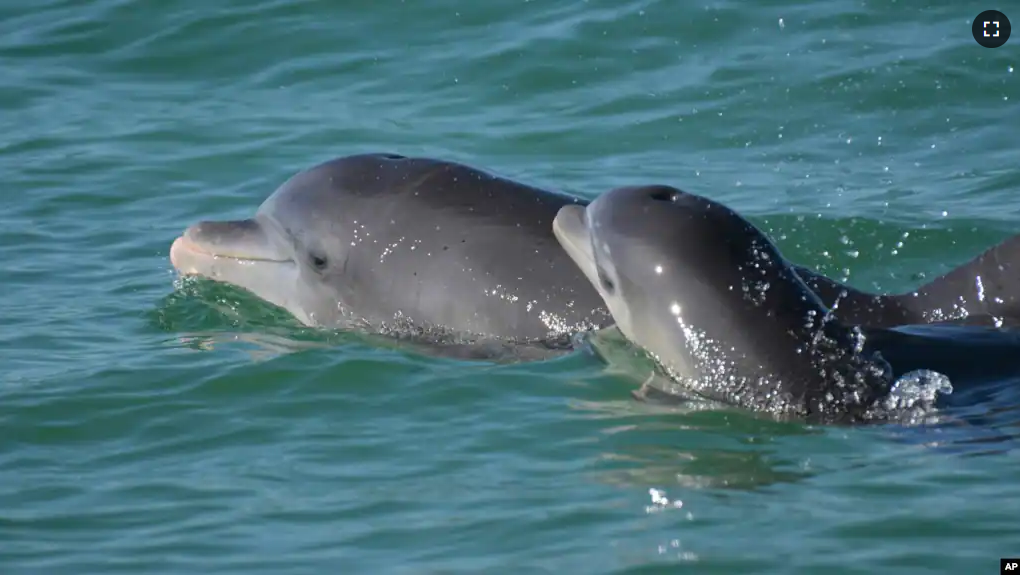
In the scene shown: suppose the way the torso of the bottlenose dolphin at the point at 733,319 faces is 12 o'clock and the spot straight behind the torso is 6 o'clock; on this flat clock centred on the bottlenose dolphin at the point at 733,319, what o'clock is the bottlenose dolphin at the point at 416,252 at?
the bottlenose dolphin at the point at 416,252 is roughly at 1 o'clock from the bottlenose dolphin at the point at 733,319.

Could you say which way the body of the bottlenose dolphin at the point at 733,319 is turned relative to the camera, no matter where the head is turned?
to the viewer's left
